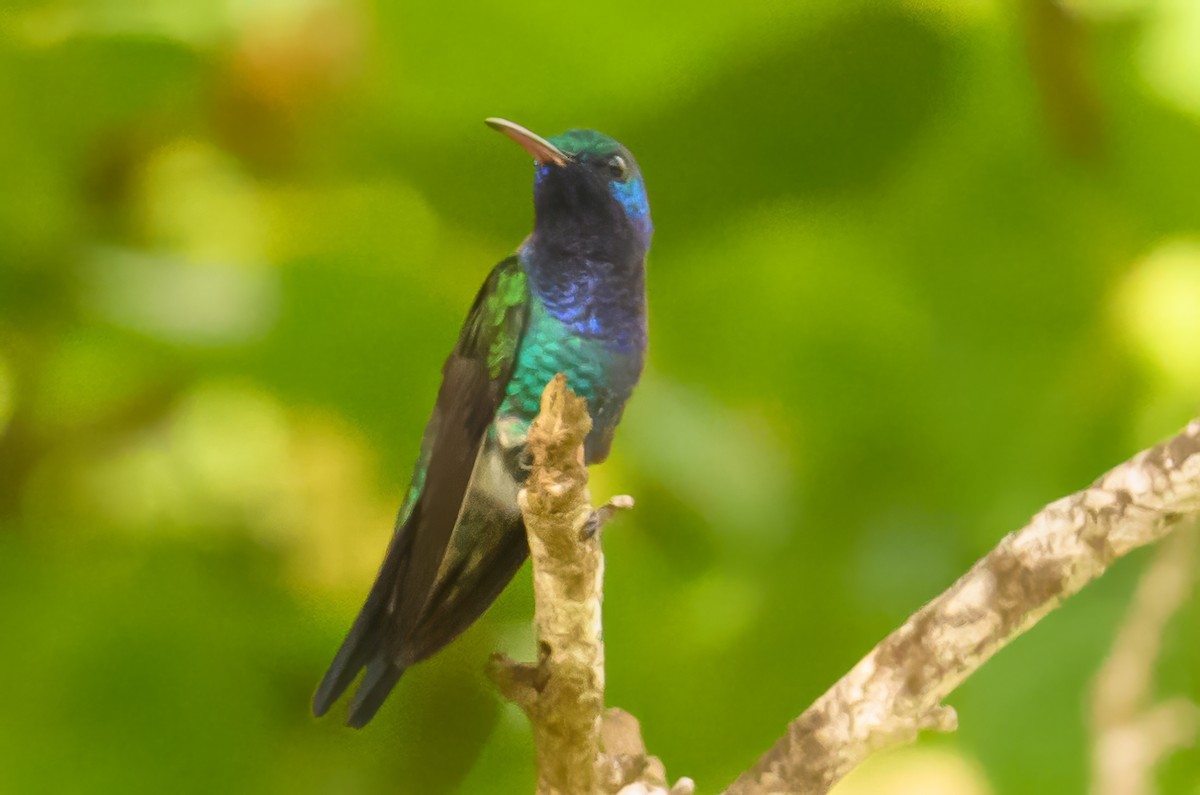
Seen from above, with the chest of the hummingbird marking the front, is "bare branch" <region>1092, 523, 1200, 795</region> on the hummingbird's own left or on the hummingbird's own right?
on the hummingbird's own left

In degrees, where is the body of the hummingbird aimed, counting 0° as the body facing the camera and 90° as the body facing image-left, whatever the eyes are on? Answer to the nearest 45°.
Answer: approximately 315°
